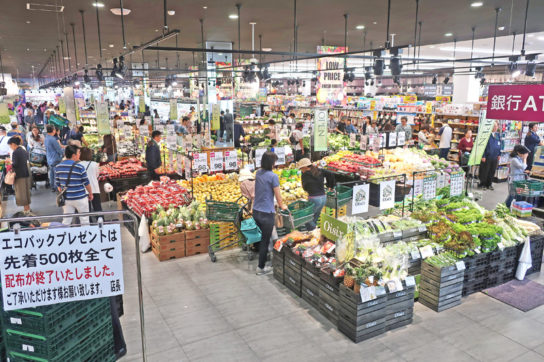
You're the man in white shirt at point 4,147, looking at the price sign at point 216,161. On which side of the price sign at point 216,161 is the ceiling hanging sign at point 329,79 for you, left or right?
left

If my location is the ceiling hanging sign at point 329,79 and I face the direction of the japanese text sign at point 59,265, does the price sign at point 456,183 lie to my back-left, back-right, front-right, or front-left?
front-left

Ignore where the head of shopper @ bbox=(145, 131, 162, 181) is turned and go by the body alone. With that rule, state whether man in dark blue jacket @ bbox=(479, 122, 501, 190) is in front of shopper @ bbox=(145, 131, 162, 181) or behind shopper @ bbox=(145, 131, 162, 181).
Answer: in front

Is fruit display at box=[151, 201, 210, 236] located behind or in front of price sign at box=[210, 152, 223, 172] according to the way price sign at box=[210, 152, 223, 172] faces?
in front

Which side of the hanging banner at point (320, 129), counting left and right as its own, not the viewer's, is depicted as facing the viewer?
front

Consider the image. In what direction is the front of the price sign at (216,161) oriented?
toward the camera

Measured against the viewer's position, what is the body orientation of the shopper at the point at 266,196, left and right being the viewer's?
facing away from the viewer and to the right of the viewer

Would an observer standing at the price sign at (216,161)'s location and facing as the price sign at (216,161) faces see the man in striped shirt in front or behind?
in front

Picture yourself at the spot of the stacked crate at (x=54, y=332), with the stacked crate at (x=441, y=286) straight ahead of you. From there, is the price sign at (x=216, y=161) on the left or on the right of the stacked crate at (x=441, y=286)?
left

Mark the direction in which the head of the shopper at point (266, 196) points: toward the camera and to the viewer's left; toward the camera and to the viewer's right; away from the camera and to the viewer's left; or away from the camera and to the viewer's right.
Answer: away from the camera and to the viewer's right

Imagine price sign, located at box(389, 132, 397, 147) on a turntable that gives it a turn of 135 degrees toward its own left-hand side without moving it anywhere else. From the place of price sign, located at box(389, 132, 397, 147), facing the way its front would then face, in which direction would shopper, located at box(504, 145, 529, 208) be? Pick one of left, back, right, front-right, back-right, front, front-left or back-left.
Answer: right

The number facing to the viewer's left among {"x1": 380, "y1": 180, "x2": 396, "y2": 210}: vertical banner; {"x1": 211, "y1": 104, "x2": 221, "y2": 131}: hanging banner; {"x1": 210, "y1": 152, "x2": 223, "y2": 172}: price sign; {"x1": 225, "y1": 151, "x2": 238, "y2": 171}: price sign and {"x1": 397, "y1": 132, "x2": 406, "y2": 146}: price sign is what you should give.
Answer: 0
